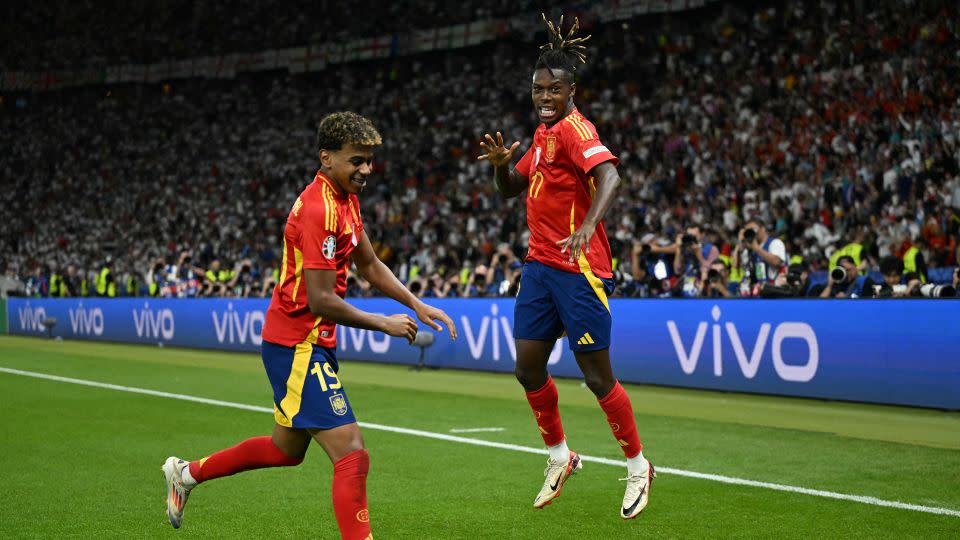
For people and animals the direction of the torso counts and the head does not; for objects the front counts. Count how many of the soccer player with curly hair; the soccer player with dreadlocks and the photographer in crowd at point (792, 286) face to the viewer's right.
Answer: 1

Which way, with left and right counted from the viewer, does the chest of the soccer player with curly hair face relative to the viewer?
facing to the right of the viewer

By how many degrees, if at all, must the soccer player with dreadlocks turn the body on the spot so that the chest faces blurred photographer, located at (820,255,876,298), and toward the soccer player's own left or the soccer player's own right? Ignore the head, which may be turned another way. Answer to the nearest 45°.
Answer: approximately 180°

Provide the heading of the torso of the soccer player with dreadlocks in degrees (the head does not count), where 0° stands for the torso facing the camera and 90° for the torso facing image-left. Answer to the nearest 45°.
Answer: approximately 45°

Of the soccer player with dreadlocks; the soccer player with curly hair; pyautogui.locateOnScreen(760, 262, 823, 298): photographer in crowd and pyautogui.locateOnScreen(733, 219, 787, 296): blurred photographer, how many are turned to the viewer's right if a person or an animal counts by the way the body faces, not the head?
1

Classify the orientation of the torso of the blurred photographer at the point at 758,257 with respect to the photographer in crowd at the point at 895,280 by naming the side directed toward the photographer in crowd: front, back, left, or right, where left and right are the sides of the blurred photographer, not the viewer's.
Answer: left
